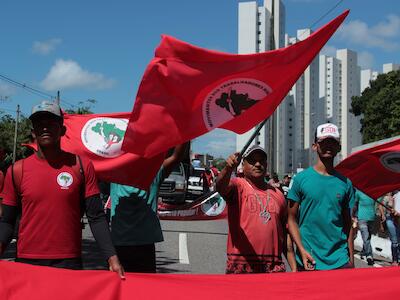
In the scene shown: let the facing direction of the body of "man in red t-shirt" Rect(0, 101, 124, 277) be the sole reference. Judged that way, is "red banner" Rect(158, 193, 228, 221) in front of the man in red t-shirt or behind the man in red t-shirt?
behind

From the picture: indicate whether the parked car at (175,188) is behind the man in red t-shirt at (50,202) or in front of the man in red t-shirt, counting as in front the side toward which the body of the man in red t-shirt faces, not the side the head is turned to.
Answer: behind

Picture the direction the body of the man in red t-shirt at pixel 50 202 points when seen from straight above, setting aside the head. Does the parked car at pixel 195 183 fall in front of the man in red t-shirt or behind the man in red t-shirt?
behind

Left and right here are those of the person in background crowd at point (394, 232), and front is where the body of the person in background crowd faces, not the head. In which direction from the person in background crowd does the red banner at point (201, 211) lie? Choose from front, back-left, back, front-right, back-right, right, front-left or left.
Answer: back-right

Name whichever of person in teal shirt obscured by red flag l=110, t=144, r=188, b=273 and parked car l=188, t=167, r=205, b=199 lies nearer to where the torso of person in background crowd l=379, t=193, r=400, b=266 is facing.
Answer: the person in teal shirt obscured by red flag

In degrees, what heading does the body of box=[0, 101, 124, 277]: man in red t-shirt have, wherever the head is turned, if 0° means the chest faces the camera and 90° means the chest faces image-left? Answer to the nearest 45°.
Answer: approximately 0°

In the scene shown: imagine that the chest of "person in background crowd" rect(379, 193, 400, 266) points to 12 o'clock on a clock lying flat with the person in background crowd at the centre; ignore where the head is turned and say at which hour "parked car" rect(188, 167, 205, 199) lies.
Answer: The parked car is roughly at 5 o'clock from the person in background crowd.

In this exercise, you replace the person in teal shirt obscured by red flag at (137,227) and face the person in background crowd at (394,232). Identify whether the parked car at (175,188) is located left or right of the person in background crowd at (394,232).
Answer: left

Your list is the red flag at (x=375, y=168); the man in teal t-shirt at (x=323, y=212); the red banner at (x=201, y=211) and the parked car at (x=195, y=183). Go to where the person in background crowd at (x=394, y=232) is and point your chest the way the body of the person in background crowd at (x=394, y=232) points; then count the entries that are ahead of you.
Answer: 2

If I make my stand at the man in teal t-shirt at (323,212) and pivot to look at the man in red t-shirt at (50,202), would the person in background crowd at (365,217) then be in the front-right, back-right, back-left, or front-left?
back-right
